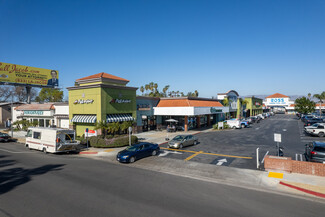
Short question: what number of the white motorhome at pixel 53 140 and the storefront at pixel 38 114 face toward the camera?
1

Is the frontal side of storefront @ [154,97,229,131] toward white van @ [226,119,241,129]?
no

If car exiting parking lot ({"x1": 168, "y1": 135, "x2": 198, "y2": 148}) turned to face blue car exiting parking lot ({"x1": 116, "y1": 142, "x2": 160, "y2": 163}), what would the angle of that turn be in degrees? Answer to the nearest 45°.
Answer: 0° — it already faces it

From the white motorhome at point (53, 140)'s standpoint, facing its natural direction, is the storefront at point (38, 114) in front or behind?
in front

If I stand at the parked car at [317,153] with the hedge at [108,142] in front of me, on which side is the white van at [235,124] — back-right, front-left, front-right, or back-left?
front-right

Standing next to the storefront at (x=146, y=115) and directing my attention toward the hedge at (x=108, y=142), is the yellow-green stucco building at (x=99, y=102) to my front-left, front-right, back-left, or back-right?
front-right

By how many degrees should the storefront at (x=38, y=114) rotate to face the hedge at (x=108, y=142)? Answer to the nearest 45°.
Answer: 0° — it already faces it

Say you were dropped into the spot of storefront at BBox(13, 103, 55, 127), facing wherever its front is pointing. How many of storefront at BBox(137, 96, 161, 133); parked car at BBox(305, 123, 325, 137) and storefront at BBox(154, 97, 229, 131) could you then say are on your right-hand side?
0

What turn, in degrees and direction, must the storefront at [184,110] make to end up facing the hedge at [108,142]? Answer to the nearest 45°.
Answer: approximately 90° to its right

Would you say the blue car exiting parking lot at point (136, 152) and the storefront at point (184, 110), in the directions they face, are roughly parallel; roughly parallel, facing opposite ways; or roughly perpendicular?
roughly perpendicular

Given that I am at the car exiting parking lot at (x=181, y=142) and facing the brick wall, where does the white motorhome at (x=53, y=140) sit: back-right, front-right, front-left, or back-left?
back-right

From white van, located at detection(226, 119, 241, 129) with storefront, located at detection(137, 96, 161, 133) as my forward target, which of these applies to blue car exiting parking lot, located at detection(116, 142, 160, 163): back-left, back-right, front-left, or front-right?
front-left

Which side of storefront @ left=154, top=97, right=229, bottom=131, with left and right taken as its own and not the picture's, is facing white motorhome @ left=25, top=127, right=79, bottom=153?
right

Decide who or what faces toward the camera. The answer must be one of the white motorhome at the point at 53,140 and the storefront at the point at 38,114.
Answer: the storefront

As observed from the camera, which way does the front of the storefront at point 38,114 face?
facing the viewer
